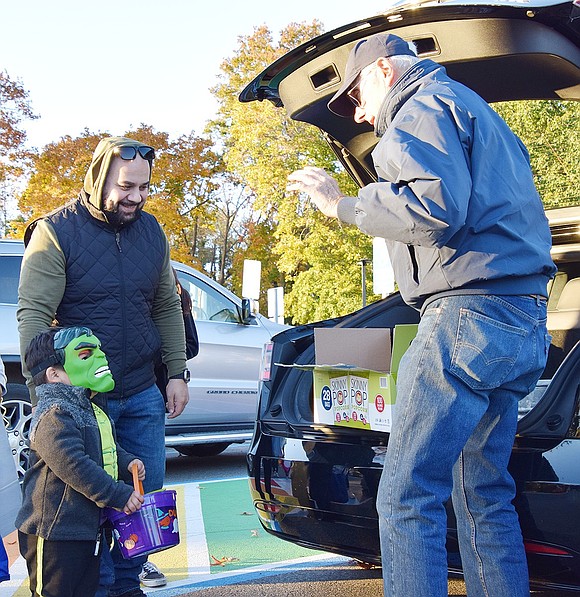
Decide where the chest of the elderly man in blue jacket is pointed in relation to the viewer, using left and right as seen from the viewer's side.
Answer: facing away from the viewer and to the left of the viewer

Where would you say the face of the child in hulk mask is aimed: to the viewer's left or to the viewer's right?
to the viewer's right

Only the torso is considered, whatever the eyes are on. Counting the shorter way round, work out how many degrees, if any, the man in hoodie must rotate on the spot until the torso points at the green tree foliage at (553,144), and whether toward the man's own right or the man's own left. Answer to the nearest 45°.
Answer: approximately 90° to the man's own left

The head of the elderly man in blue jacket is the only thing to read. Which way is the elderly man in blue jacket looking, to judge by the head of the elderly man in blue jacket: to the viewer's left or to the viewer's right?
to the viewer's left

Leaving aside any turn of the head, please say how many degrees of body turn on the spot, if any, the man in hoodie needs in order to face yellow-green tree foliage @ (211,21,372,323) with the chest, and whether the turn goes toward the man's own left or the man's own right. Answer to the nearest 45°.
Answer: approximately 135° to the man's own left

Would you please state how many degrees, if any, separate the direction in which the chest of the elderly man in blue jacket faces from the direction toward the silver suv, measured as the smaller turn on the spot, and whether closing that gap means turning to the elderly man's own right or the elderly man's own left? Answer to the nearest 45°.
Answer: approximately 45° to the elderly man's own right

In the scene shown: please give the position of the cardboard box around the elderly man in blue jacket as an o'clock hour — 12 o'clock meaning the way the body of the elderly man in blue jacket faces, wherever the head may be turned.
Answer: The cardboard box is roughly at 1 o'clock from the elderly man in blue jacket.

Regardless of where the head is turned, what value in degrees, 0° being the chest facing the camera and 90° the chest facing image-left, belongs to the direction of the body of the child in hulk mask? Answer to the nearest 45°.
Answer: approximately 315°

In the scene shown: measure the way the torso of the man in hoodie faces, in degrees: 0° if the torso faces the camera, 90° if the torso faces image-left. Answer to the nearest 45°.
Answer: approximately 315°

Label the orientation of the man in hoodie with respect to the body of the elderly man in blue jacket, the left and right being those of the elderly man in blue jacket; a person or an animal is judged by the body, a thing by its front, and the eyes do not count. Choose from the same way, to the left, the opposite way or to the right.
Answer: the opposite way

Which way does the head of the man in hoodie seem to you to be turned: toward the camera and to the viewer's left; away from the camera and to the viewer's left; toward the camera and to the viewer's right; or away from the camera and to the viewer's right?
toward the camera and to the viewer's right
